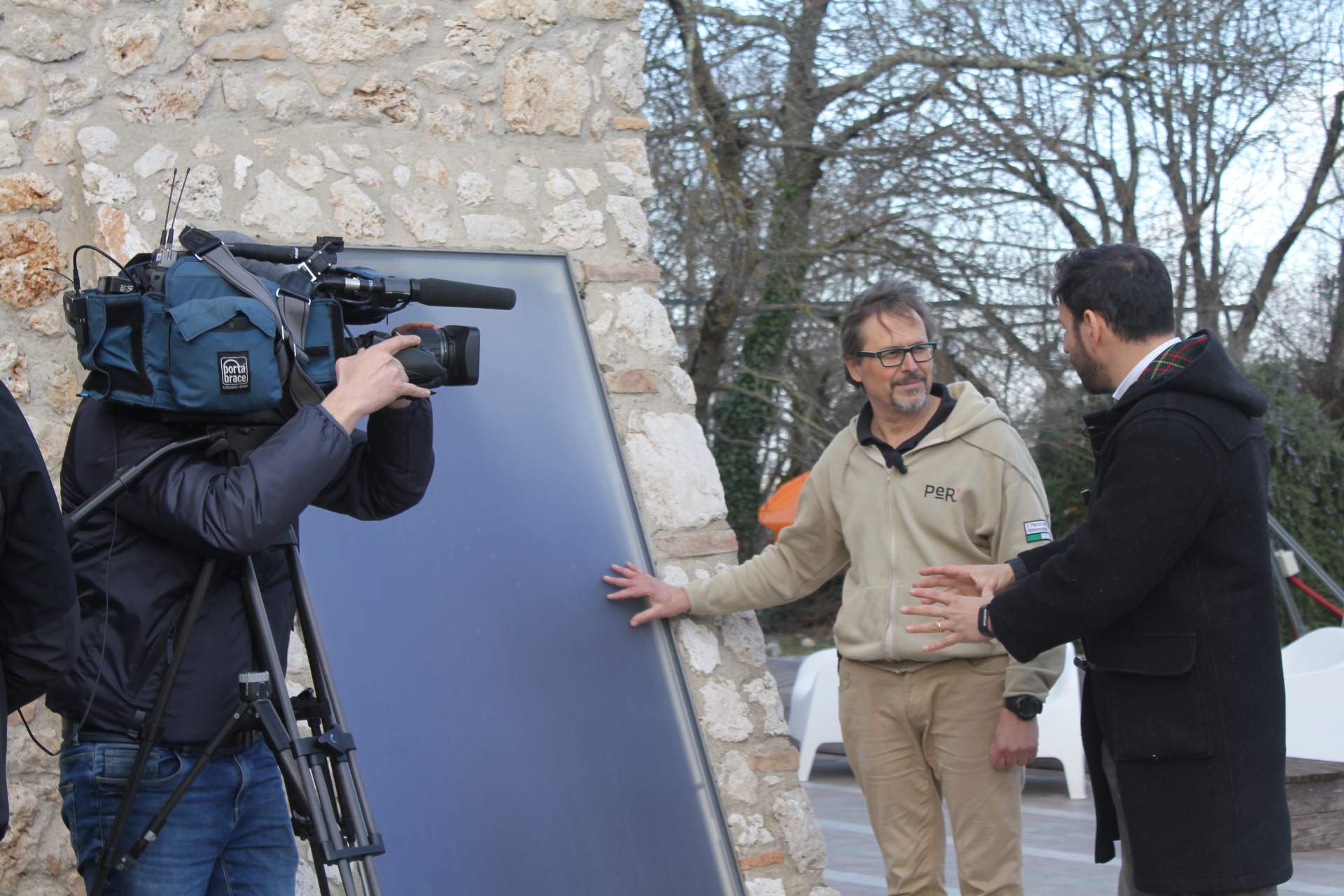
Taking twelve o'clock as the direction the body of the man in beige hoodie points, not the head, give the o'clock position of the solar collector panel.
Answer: The solar collector panel is roughly at 3 o'clock from the man in beige hoodie.

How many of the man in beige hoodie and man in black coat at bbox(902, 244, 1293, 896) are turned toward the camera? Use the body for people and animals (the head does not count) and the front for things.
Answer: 1

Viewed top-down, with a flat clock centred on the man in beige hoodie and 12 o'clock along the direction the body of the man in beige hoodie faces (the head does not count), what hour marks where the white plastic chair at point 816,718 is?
The white plastic chair is roughly at 6 o'clock from the man in beige hoodie.

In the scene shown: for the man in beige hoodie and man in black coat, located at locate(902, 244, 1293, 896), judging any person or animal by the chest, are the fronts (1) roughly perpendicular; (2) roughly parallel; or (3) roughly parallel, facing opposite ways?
roughly perpendicular

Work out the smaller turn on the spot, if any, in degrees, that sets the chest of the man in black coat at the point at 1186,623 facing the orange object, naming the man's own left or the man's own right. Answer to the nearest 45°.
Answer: approximately 90° to the man's own right

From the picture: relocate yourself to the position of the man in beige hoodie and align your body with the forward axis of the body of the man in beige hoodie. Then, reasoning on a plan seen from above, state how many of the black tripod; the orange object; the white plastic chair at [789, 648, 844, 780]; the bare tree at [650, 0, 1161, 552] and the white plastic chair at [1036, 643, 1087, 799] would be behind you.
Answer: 4

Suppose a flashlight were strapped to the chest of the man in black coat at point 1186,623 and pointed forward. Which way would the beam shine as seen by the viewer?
to the viewer's left

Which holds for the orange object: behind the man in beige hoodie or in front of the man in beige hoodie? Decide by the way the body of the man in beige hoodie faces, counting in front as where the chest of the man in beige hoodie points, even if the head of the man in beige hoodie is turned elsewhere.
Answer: behind

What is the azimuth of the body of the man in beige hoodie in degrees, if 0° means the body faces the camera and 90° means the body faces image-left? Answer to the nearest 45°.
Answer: approximately 0°
